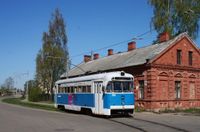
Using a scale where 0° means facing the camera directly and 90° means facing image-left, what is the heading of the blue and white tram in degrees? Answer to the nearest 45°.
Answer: approximately 315°

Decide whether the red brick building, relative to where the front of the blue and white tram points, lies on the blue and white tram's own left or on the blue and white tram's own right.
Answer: on the blue and white tram's own left
